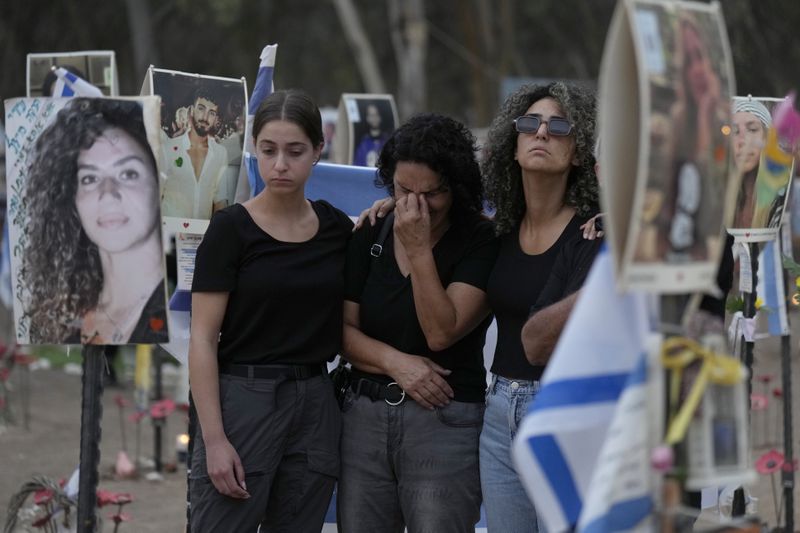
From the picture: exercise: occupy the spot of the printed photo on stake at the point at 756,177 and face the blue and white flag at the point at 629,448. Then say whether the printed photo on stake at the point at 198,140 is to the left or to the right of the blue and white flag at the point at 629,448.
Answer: right

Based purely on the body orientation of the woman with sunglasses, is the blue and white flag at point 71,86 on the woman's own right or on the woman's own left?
on the woman's own right

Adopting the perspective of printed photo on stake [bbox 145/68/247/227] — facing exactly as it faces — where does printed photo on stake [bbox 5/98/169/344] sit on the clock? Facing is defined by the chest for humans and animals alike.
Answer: printed photo on stake [bbox 5/98/169/344] is roughly at 1 o'clock from printed photo on stake [bbox 145/68/247/227].

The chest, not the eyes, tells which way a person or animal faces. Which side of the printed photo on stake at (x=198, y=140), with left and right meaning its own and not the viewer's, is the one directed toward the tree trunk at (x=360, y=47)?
back

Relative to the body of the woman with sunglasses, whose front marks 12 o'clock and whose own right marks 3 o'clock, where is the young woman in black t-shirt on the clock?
The young woman in black t-shirt is roughly at 3 o'clock from the woman with sunglasses.

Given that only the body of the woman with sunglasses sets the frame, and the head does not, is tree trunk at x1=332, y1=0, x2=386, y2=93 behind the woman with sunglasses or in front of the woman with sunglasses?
behind

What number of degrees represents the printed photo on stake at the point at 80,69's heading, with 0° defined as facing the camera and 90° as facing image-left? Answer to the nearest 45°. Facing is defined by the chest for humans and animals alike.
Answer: approximately 0°

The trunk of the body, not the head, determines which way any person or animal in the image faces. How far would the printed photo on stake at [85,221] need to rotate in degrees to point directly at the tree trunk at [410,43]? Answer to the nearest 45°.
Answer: approximately 180°
